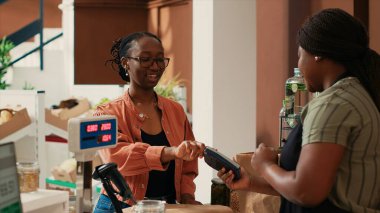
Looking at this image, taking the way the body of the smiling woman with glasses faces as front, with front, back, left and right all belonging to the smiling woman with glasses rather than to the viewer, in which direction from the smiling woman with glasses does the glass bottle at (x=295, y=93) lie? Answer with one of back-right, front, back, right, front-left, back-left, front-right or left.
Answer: left

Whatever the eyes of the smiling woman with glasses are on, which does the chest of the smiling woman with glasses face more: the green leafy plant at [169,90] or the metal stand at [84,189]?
the metal stand

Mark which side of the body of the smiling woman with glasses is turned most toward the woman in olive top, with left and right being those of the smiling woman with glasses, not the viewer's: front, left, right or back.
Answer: front

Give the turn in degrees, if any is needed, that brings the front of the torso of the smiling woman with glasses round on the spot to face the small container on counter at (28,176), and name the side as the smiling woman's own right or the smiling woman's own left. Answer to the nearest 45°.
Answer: approximately 90° to the smiling woman's own right

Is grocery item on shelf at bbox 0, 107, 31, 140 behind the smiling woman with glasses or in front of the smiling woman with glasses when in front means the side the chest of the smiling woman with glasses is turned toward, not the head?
behind

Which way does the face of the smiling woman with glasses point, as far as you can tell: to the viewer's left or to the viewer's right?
to the viewer's right

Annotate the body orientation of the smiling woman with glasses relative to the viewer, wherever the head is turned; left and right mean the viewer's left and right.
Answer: facing the viewer and to the right of the viewer

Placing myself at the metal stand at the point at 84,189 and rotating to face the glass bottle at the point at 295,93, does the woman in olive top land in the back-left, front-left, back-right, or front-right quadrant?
front-right

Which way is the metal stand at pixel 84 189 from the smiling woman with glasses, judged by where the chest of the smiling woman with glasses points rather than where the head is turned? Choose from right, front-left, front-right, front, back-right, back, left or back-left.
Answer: front-right

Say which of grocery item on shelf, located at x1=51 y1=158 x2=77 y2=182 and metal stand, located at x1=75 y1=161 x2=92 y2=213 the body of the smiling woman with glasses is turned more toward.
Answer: the metal stand

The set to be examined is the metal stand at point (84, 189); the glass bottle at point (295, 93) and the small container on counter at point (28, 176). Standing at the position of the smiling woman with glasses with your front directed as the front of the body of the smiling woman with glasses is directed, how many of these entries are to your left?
1
